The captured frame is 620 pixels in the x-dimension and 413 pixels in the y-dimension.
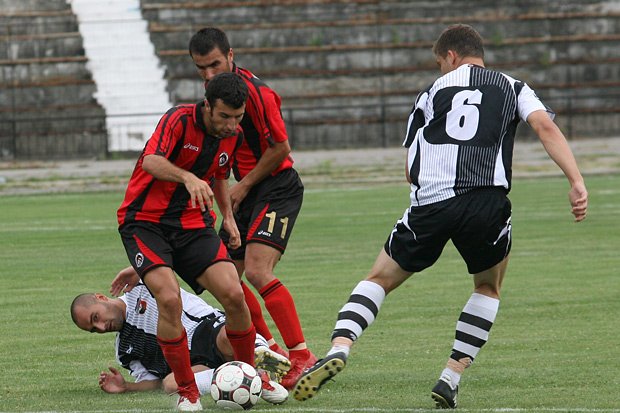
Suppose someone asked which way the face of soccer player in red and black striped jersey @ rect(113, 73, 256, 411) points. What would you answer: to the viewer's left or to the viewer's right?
to the viewer's right

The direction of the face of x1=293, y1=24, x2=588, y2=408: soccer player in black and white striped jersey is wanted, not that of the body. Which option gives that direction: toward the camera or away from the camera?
away from the camera

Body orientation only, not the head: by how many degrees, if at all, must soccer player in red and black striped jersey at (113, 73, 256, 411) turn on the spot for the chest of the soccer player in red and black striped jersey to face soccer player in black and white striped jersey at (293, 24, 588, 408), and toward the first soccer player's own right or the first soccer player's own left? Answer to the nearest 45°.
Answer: approximately 45° to the first soccer player's own left

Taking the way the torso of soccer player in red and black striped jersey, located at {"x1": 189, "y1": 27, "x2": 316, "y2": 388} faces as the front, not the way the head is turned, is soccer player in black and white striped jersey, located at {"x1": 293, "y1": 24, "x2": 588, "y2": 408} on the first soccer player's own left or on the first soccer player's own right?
on the first soccer player's own left

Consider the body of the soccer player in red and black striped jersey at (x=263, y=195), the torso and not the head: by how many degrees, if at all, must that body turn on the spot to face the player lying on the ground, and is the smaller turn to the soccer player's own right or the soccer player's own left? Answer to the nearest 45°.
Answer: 0° — they already face them

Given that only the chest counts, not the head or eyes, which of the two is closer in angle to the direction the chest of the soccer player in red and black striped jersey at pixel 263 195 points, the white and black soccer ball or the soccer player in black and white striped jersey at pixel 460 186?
the white and black soccer ball

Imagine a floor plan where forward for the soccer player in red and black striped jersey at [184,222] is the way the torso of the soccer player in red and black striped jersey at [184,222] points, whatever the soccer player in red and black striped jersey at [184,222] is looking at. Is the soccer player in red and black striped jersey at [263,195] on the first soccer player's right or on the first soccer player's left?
on the first soccer player's left
